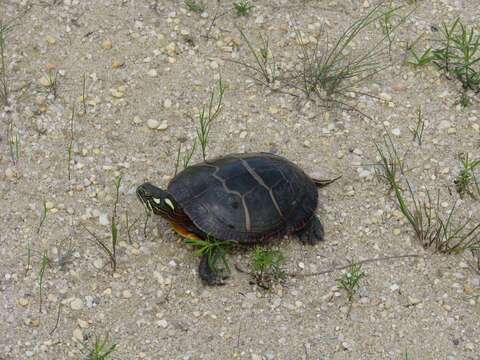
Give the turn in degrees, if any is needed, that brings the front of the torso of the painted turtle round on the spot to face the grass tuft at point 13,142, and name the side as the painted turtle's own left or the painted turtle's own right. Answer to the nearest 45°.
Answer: approximately 45° to the painted turtle's own right

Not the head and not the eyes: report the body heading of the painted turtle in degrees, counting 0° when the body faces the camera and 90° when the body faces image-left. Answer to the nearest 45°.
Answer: approximately 90°

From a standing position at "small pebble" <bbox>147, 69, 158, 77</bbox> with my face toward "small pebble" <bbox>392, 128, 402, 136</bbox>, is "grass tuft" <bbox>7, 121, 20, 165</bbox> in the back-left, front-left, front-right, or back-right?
back-right

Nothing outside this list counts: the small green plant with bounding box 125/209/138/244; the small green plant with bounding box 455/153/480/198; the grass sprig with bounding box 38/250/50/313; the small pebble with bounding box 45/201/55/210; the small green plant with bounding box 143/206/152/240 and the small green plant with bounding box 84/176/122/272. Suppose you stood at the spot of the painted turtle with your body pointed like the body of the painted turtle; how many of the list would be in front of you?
5

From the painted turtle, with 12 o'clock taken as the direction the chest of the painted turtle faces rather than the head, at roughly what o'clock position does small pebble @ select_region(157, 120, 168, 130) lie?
The small pebble is roughly at 2 o'clock from the painted turtle.

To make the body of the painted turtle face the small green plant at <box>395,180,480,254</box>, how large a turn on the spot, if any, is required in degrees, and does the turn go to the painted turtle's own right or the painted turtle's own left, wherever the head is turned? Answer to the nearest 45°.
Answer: approximately 180°

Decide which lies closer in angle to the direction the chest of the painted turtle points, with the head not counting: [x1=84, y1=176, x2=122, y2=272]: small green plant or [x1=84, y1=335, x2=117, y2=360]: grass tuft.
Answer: the small green plant

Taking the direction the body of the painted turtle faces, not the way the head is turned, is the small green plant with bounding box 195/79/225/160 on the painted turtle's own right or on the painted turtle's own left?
on the painted turtle's own right

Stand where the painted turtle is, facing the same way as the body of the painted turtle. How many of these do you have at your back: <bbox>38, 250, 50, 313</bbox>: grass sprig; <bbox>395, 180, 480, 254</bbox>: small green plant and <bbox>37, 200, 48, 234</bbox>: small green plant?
1

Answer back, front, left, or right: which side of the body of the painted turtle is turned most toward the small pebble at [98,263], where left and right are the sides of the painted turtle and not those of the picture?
front

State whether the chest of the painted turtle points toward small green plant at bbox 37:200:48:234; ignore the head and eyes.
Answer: yes

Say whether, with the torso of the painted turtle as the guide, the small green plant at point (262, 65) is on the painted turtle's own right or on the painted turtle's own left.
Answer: on the painted turtle's own right

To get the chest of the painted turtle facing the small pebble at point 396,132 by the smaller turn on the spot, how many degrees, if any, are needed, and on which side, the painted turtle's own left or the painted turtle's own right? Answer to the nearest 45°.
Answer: approximately 135° to the painted turtle's own right

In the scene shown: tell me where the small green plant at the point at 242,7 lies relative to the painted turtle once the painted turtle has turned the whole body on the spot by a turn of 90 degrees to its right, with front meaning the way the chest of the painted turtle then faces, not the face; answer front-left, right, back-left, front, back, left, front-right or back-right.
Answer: front

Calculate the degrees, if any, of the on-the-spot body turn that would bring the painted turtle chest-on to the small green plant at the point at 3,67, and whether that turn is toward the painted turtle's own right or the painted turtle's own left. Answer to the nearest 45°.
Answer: approximately 45° to the painted turtle's own right

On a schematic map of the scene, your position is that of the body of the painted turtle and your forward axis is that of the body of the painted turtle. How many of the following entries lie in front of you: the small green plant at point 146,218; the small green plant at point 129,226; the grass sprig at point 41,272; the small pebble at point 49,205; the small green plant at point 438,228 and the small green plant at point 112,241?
5

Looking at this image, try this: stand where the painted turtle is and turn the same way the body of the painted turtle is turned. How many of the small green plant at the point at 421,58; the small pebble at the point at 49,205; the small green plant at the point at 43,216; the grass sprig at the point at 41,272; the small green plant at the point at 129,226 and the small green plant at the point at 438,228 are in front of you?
4
